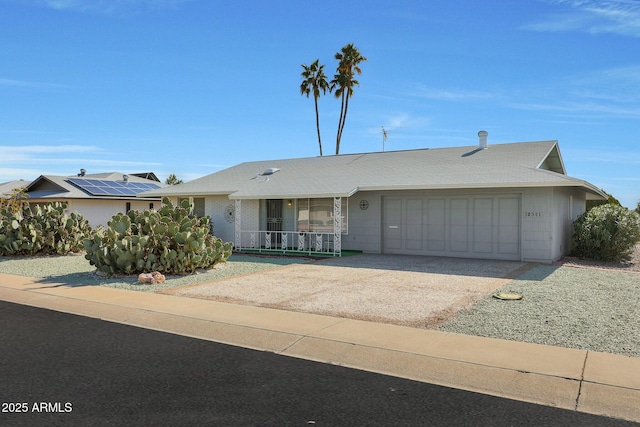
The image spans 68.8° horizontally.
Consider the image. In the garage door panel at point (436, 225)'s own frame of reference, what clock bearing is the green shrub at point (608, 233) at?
The green shrub is roughly at 9 o'clock from the garage door panel.

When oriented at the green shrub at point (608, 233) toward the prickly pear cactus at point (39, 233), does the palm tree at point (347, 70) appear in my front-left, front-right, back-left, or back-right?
front-right

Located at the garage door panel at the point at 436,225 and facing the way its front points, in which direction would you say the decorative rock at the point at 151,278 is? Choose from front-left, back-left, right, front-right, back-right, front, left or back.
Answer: front-right

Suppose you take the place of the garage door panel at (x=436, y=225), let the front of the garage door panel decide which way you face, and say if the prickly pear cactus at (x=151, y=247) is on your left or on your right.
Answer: on your right

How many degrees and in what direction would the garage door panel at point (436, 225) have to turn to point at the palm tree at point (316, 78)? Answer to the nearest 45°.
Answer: approximately 135° to its right

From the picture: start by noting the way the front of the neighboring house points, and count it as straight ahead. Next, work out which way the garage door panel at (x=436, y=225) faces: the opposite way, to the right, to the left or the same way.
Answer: the same way

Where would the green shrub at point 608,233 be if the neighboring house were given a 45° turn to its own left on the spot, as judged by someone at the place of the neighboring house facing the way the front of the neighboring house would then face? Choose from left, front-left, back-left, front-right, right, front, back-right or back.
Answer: front-left

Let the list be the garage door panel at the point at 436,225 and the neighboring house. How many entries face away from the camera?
0

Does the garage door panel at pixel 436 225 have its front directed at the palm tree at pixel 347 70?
no

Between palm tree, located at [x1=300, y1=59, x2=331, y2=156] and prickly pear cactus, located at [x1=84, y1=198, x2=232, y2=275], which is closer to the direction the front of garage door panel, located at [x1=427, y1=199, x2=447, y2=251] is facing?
the prickly pear cactus

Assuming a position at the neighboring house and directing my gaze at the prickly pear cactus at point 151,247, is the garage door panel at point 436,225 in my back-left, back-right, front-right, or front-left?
front-left

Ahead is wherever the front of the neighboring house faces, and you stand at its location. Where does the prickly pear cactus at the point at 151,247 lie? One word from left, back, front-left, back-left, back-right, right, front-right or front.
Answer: front-left

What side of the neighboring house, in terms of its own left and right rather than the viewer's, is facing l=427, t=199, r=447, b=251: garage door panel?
left

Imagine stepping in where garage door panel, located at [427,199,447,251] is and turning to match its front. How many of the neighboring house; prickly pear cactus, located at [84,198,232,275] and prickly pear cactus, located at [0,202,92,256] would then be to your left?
0

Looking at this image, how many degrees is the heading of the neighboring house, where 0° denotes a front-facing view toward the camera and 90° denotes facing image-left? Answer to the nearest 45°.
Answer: approximately 45°

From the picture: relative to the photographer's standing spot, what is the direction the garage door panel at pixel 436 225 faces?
facing the viewer

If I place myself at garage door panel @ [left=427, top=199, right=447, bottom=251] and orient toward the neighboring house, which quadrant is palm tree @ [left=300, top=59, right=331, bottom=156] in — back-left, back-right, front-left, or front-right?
front-right
